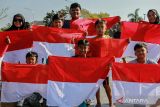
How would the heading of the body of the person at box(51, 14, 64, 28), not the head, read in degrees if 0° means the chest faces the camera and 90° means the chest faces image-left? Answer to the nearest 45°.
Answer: approximately 0°

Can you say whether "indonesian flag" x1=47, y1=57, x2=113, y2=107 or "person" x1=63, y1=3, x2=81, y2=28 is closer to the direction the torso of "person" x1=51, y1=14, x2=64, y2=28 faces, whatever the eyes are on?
the indonesian flag

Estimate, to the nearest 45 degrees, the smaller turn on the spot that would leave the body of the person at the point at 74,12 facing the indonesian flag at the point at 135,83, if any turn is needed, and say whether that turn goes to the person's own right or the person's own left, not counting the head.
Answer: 0° — they already face it

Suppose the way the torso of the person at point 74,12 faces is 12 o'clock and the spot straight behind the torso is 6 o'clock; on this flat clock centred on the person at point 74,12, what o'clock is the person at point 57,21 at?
the person at point 57,21 is roughly at 4 o'clock from the person at point 74,12.

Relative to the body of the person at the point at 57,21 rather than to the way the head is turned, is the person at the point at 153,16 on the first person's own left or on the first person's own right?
on the first person's own left

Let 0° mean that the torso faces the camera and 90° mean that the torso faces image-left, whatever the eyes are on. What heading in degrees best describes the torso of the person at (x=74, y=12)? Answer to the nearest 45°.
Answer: approximately 315°

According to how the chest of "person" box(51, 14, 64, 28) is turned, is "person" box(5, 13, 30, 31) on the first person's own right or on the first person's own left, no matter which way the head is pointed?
on the first person's own right
